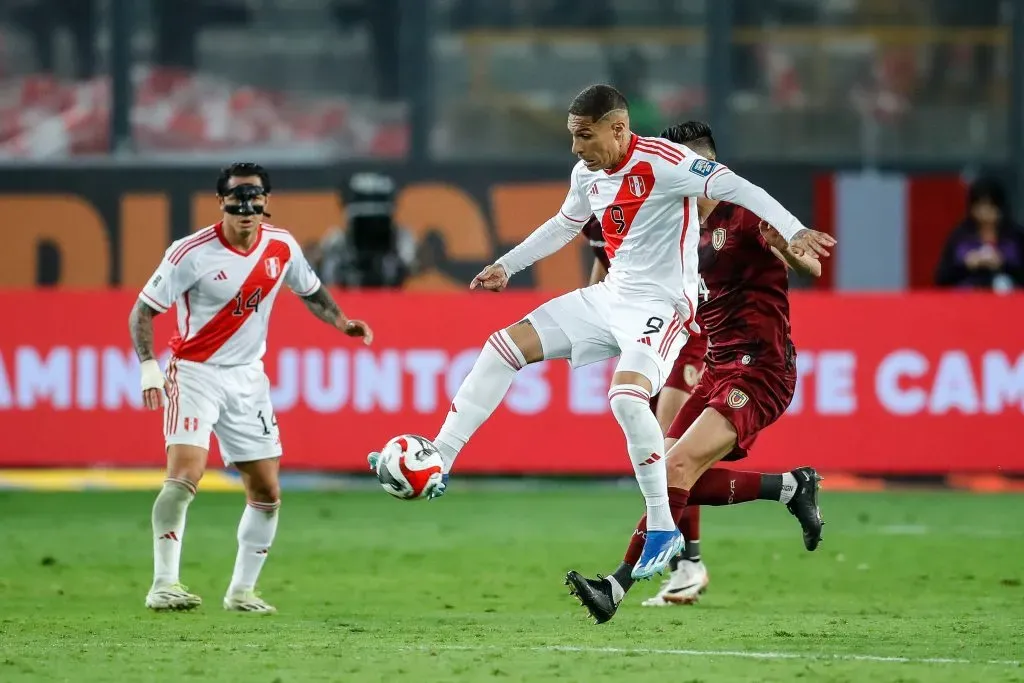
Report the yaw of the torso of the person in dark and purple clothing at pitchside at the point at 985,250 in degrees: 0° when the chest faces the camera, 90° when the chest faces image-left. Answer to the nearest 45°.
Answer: approximately 0°

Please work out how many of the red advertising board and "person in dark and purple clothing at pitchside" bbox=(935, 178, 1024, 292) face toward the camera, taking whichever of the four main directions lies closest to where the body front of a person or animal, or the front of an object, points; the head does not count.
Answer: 2

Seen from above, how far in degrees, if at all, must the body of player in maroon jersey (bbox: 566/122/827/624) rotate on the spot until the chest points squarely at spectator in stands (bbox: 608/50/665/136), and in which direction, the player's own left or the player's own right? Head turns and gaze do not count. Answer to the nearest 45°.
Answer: approximately 135° to the player's own right

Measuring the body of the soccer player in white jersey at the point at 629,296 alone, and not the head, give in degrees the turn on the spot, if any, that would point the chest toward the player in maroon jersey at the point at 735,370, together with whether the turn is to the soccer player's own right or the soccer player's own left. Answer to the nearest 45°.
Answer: approximately 180°

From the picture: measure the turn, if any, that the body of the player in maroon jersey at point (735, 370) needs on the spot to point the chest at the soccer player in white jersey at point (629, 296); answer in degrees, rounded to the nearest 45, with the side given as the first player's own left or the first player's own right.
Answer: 0° — they already face them

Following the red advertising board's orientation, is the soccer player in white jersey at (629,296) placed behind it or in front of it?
in front

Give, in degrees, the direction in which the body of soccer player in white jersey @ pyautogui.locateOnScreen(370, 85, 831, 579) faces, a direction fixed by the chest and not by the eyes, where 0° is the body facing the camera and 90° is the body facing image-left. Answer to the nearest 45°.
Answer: approximately 45°
